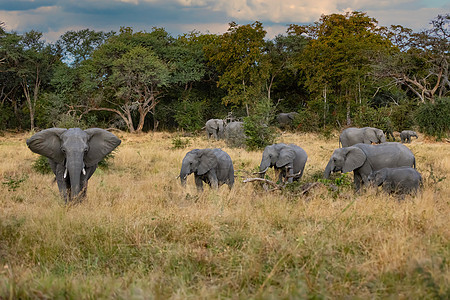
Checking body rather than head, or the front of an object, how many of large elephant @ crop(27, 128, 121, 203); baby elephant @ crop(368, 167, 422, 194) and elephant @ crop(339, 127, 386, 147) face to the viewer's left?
1

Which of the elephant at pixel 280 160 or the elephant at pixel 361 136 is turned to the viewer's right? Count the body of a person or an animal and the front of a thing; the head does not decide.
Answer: the elephant at pixel 361 136

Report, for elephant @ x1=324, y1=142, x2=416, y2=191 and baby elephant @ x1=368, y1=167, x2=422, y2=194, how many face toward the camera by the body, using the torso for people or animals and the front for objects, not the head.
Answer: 0

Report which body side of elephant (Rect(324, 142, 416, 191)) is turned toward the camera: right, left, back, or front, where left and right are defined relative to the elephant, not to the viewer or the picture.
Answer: left

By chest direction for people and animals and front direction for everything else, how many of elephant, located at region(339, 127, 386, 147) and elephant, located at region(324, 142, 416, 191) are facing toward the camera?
0

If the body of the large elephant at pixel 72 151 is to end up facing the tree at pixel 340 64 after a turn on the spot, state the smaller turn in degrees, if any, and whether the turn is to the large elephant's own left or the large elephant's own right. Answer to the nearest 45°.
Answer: approximately 135° to the large elephant's own left

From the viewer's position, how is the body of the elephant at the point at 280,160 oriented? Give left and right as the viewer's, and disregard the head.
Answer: facing the viewer and to the left of the viewer

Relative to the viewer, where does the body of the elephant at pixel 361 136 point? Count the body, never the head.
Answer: to the viewer's right

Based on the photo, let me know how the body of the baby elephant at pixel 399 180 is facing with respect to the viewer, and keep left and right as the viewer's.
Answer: facing to the left of the viewer

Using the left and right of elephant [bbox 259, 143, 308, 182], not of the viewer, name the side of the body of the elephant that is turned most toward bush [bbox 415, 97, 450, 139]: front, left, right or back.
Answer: back
